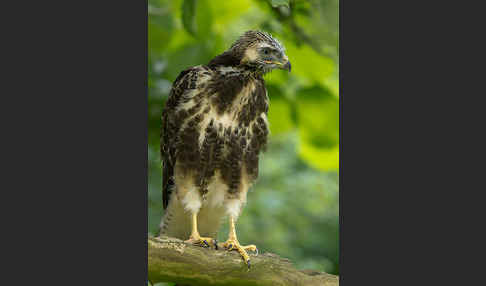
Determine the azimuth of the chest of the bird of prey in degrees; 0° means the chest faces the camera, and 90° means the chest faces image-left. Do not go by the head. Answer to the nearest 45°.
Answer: approximately 315°
